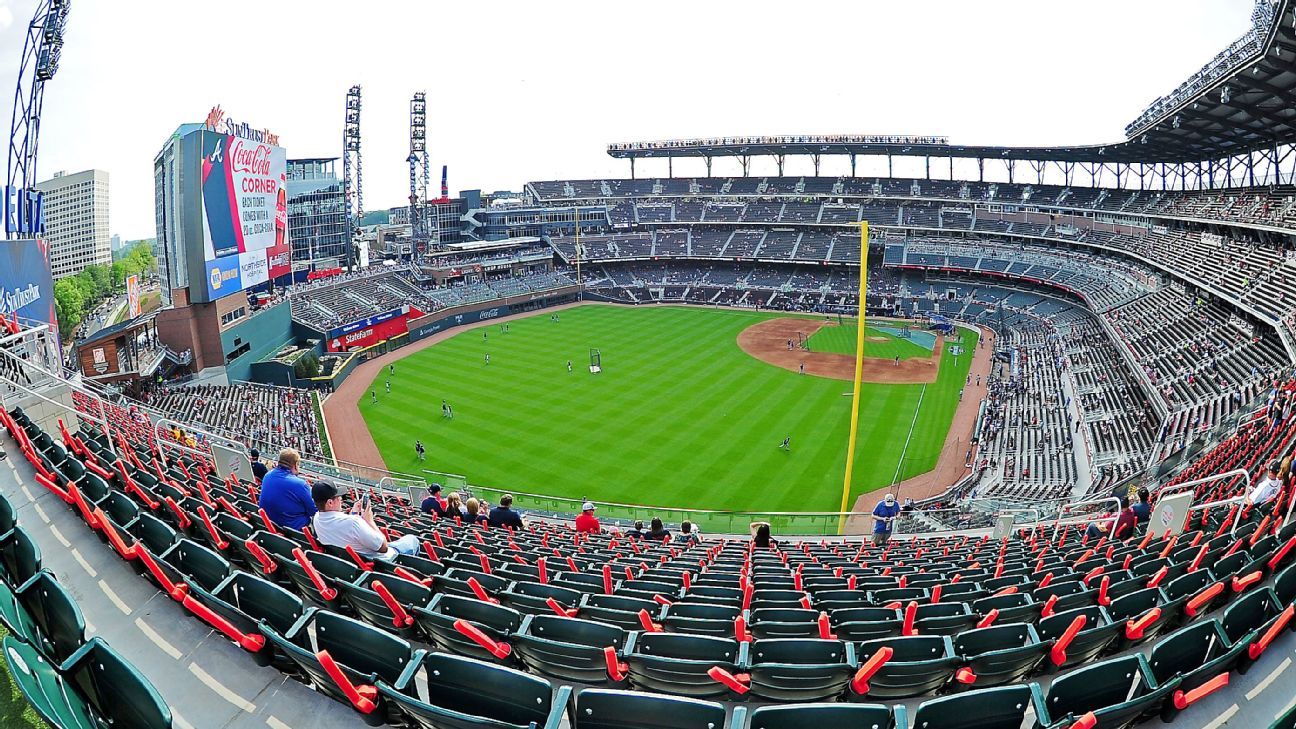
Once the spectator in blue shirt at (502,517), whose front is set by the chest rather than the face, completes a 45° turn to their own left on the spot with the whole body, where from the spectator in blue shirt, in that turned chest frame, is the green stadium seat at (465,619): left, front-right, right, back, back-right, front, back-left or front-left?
back-left

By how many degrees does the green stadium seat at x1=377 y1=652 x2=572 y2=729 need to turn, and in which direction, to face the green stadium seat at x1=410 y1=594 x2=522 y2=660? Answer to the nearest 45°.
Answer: approximately 45° to its left

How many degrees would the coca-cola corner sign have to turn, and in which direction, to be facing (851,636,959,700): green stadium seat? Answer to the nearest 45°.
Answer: approximately 45° to its right

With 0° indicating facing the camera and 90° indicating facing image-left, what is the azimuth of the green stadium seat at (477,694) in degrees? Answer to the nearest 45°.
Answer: approximately 225°

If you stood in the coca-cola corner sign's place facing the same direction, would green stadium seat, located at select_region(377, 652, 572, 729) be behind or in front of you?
in front

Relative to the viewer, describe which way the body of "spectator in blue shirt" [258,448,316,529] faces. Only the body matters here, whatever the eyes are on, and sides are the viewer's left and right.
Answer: facing away from the viewer and to the right of the viewer

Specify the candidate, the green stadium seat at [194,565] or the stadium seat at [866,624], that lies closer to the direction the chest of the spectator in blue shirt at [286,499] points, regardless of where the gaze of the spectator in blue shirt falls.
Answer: the stadium seat

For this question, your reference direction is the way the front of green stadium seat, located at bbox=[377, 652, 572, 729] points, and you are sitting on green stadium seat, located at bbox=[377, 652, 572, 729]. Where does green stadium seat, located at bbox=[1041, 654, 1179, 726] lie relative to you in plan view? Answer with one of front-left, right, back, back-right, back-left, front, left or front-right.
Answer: front-right

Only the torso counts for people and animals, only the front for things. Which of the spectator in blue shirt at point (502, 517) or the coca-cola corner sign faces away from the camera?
the spectator in blue shirt

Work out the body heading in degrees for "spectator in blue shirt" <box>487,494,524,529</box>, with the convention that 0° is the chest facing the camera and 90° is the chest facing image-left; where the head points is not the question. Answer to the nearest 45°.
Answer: approximately 180°
